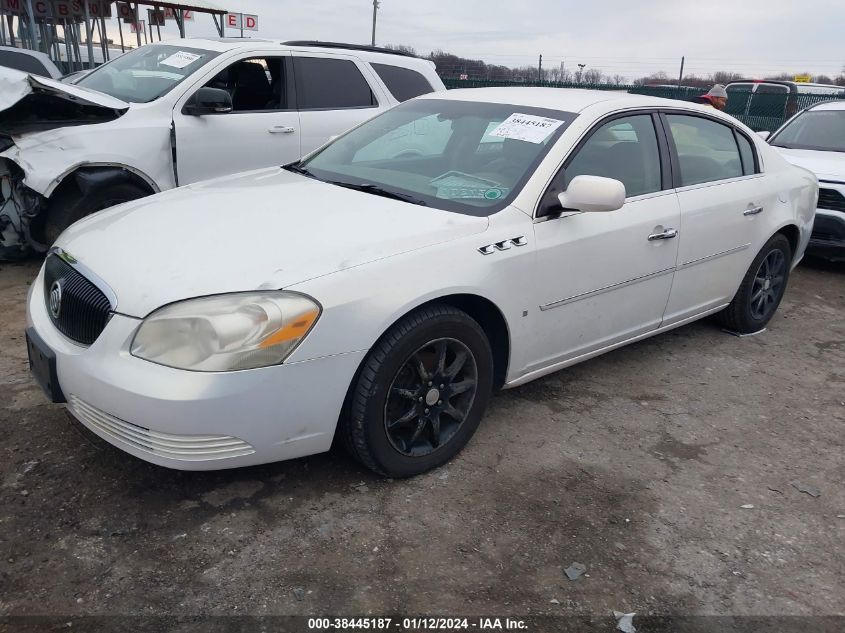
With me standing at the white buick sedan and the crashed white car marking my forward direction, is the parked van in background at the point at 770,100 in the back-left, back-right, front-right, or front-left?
front-right

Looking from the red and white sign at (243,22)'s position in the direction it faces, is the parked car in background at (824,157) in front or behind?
in front

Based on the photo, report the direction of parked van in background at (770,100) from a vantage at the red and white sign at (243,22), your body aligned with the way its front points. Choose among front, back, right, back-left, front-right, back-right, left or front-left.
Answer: front-left

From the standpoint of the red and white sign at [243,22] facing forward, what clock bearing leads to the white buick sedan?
The white buick sedan is roughly at 12 o'clock from the red and white sign.

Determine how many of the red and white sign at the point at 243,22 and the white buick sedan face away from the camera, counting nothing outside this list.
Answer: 0

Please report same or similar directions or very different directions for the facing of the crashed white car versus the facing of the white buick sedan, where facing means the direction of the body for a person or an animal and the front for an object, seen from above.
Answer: same or similar directions

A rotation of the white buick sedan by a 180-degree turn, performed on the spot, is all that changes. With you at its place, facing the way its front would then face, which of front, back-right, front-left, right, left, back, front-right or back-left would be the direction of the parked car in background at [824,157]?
front

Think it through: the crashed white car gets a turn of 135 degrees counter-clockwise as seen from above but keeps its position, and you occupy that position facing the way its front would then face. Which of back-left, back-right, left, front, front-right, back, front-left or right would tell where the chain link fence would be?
front-left

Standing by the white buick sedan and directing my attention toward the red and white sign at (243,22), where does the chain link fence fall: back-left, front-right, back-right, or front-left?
front-right

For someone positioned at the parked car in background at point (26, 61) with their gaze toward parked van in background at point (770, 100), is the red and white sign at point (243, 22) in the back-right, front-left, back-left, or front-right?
front-left

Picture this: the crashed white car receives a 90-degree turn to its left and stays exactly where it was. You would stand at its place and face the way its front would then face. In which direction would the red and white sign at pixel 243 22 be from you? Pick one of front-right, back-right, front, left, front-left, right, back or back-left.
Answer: back-left

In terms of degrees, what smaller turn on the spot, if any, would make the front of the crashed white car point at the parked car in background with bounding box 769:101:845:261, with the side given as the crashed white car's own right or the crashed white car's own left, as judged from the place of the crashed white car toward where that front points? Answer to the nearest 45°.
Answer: approximately 135° to the crashed white car's own left

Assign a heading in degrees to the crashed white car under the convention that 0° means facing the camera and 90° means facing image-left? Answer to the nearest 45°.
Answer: approximately 45°

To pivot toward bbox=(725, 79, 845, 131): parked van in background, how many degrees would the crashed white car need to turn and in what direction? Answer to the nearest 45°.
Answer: approximately 180°

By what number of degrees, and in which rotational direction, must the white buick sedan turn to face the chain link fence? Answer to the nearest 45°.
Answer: approximately 180°

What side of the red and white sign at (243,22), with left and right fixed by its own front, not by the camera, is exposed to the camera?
front

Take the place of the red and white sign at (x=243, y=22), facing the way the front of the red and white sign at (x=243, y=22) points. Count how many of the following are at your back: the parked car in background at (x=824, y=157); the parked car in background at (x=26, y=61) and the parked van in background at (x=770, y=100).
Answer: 0

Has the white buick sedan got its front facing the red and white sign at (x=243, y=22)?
no
